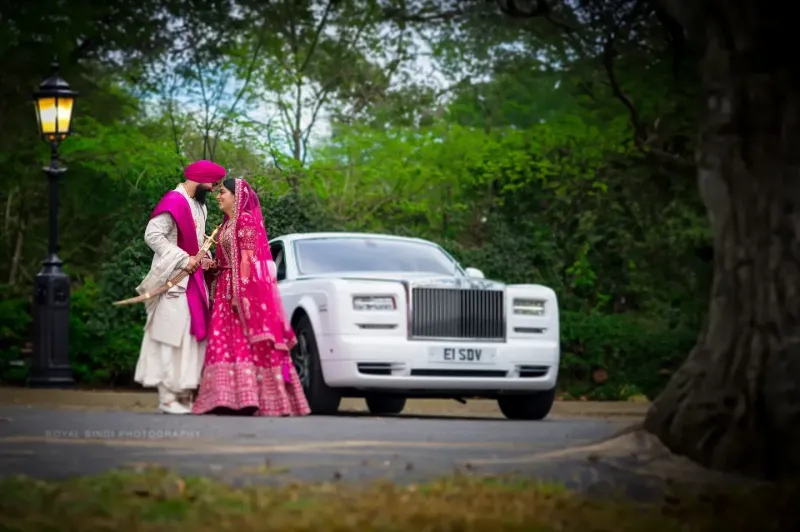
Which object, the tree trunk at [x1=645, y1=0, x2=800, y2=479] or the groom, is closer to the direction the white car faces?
the tree trunk

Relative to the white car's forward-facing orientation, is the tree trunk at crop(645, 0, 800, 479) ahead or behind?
ahead

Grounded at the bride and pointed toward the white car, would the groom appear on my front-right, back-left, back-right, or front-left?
back-left

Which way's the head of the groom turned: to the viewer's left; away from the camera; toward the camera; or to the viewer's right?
to the viewer's right

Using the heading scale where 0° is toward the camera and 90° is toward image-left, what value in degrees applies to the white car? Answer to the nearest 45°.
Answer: approximately 315°

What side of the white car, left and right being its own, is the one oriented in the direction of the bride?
right

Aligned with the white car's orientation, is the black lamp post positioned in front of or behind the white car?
behind
